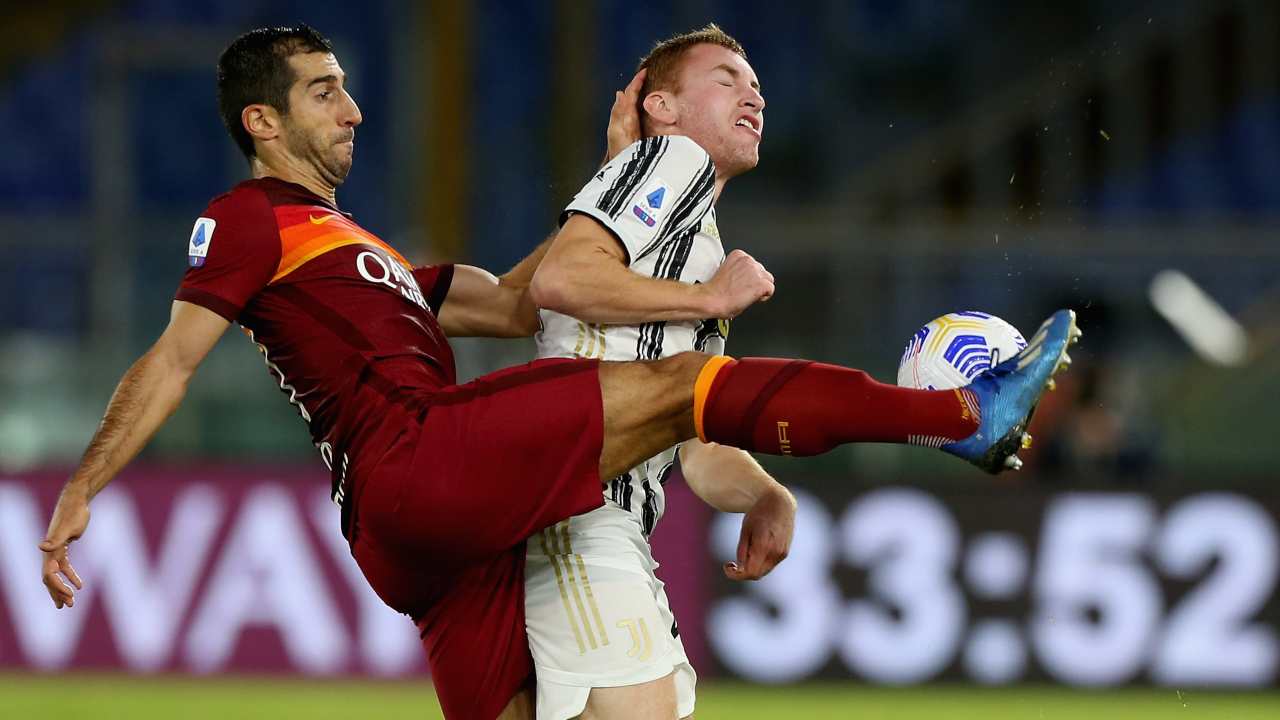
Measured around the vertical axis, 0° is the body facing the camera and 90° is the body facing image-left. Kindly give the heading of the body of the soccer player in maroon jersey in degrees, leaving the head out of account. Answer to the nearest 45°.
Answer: approximately 270°

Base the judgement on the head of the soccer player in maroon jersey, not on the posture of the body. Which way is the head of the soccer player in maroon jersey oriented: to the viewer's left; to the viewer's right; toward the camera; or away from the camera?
to the viewer's right

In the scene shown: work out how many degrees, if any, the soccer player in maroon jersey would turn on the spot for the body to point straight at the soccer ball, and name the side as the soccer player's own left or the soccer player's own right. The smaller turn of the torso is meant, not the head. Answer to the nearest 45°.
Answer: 0° — they already face it
